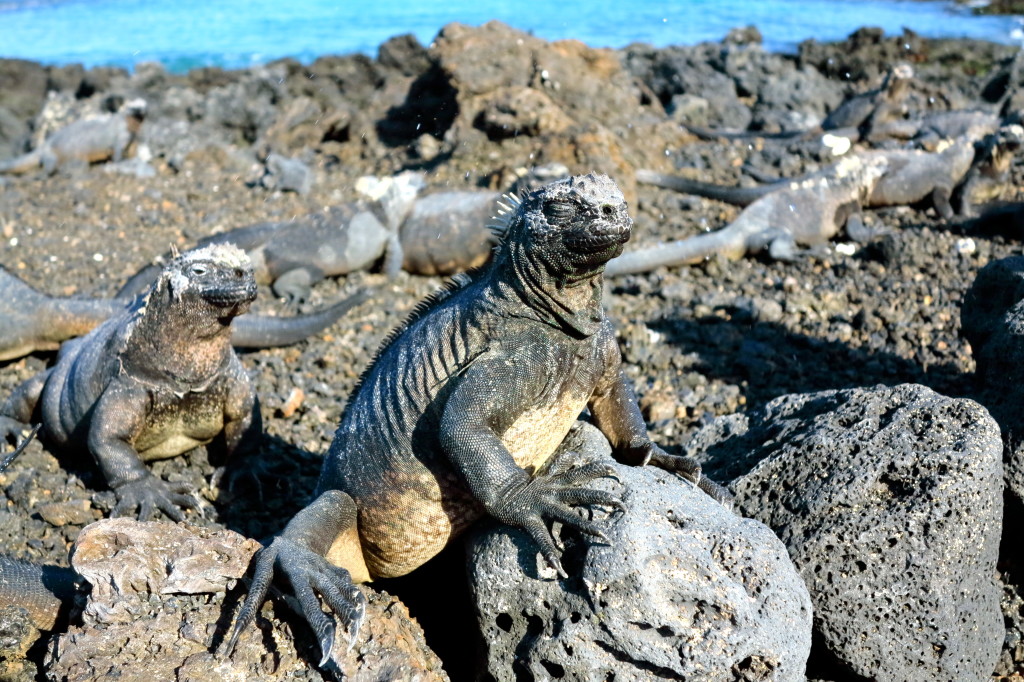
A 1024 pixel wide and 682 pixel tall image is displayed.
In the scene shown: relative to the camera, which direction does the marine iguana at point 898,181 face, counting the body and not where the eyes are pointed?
to the viewer's right

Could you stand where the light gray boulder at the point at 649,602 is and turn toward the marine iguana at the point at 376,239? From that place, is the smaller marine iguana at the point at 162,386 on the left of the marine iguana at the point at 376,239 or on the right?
left

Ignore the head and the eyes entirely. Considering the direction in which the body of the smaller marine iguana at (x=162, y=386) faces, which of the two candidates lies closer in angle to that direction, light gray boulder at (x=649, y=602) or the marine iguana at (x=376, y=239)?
the light gray boulder

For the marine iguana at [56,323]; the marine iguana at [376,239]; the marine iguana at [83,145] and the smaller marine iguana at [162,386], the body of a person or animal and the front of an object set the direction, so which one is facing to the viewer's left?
the marine iguana at [56,323]

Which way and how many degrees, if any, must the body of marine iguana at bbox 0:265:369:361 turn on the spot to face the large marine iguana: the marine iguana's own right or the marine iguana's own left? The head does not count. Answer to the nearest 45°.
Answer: approximately 135° to the marine iguana's own left

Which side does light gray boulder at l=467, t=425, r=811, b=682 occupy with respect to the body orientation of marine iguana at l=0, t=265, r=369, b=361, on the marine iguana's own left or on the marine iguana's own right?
on the marine iguana's own left

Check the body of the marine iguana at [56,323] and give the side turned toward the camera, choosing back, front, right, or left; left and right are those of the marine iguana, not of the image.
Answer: left

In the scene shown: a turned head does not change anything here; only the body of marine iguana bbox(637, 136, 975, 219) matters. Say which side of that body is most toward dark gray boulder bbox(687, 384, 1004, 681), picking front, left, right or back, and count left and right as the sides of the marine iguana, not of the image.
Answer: right

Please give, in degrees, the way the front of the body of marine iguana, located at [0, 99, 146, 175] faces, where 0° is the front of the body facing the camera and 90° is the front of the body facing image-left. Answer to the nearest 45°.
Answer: approximately 270°

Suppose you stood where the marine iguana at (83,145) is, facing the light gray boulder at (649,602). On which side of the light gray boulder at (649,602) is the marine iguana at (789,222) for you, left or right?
left

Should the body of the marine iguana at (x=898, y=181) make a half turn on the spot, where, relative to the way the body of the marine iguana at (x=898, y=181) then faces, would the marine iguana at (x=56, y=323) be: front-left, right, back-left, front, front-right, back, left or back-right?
front-left

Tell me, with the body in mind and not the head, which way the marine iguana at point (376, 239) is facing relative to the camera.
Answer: to the viewer's right
